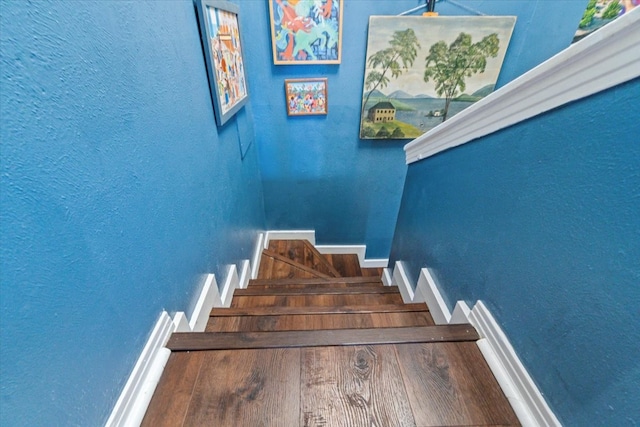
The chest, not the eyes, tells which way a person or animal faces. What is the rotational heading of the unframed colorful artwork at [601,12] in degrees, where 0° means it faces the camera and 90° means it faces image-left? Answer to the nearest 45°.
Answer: approximately 45°

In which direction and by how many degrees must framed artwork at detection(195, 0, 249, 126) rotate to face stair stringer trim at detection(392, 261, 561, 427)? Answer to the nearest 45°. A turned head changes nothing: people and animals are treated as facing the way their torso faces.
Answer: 0° — it already faces it

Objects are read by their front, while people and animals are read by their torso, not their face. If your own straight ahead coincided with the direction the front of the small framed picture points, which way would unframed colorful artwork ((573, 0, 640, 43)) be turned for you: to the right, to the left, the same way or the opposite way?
to the right

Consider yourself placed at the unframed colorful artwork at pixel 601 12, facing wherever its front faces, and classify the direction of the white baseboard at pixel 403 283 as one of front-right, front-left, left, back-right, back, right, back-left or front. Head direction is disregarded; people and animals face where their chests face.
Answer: front-right

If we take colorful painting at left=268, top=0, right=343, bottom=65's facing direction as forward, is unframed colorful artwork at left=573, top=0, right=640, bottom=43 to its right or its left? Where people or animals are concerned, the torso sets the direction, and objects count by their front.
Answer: on its left

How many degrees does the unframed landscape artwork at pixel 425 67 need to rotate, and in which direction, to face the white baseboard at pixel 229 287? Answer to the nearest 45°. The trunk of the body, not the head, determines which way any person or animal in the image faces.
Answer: approximately 45° to its right

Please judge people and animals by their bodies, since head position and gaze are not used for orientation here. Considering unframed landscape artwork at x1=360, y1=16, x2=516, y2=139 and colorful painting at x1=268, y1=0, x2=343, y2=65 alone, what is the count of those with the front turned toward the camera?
2

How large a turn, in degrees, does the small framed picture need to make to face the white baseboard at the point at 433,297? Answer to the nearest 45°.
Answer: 0° — it already faces it

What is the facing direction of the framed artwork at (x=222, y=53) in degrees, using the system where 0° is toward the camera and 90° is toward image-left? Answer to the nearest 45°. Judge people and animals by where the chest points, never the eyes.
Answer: approximately 315°

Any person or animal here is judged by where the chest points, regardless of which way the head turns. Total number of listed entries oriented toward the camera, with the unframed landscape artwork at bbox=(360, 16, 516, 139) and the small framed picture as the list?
2

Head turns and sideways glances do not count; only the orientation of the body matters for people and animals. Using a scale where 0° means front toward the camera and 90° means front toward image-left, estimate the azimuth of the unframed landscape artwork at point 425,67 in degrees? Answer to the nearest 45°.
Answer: approximately 0°
